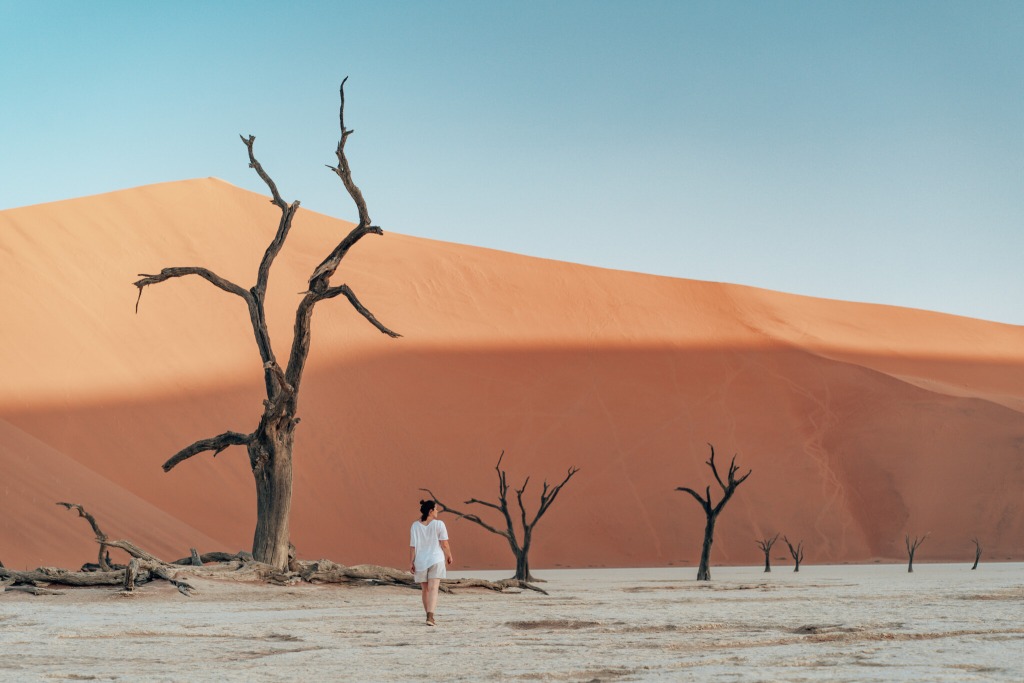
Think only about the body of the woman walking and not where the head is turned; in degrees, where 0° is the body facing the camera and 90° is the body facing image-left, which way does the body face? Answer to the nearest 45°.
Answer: approximately 180°

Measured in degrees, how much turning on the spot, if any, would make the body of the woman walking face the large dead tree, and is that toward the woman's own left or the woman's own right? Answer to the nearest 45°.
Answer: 0° — they already face it

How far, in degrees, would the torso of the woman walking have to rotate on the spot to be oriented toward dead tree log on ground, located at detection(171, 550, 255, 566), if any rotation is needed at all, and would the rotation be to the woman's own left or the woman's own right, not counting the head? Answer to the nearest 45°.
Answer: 0° — they already face it

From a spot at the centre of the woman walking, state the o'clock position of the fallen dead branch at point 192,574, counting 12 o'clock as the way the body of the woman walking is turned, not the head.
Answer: The fallen dead branch is roughly at 11 o'clock from the woman walking.
